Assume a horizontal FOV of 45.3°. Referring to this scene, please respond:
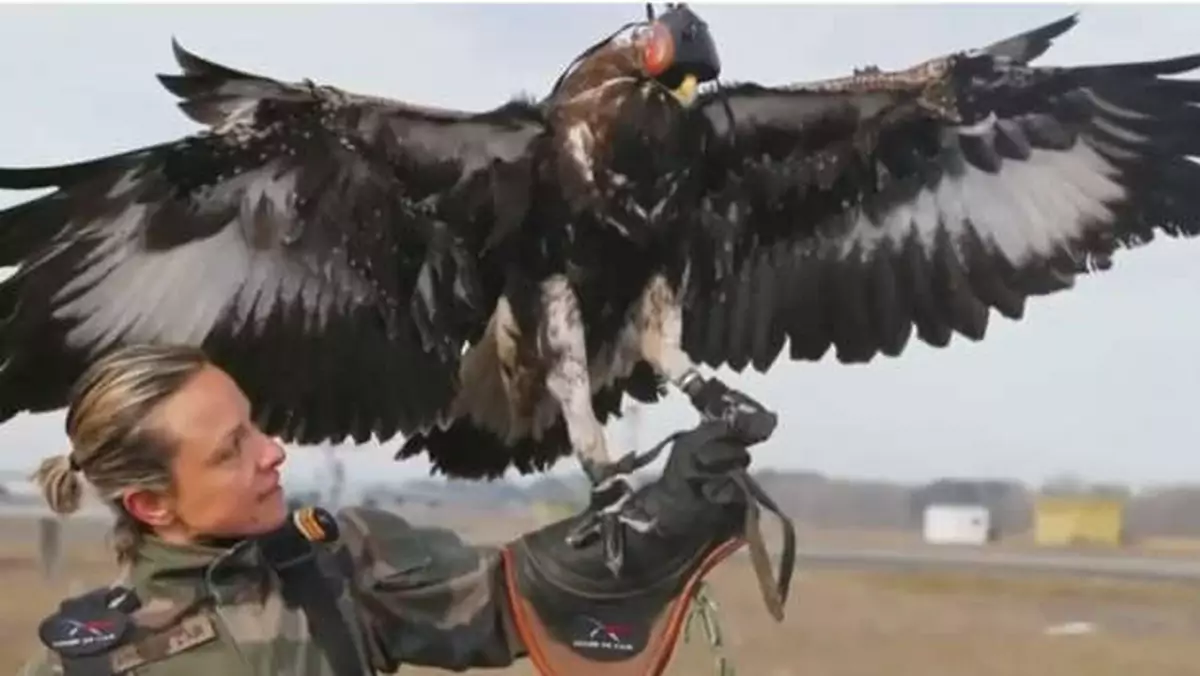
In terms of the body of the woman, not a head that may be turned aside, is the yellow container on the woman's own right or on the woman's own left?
on the woman's own left

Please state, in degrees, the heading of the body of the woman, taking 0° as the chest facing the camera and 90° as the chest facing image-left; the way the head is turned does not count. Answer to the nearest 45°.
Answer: approximately 315°

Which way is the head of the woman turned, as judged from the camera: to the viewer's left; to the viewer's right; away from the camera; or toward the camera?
to the viewer's right
